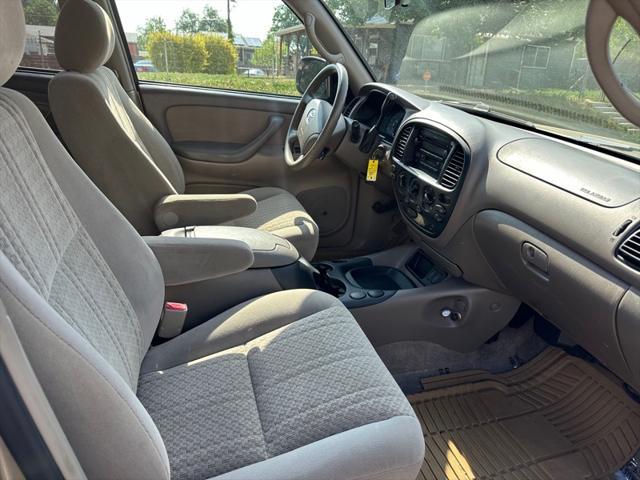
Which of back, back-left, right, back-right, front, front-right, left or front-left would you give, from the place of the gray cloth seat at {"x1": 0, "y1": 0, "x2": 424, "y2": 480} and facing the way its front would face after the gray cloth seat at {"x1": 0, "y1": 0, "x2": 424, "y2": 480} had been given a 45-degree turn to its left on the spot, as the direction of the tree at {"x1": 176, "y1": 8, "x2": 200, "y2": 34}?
front-left

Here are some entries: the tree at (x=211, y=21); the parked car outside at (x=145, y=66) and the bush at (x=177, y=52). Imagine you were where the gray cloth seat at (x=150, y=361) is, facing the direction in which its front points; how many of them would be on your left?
3

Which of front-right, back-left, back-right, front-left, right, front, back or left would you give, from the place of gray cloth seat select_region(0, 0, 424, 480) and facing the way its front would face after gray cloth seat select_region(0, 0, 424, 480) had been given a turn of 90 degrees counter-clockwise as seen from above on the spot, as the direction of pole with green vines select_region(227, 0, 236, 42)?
front

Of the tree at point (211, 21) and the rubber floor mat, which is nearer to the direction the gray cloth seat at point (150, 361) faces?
the rubber floor mat

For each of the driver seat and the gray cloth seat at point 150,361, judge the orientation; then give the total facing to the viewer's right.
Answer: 2

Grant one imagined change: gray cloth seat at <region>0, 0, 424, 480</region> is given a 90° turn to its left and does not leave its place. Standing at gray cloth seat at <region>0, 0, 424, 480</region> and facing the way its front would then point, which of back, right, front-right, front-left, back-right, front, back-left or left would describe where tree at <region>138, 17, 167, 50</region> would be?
front

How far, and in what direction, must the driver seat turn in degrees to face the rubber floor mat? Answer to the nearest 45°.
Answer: approximately 45° to its right

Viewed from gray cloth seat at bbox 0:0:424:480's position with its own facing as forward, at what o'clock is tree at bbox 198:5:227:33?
The tree is roughly at 9 o'clock from the gray cloth seat.

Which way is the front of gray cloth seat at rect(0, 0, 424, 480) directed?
to the viewer's right

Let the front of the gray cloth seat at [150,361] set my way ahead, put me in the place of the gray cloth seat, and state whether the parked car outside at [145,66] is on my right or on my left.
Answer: on my left

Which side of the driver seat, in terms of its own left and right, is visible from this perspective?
right

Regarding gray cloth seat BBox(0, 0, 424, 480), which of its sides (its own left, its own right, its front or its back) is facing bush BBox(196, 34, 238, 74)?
left
